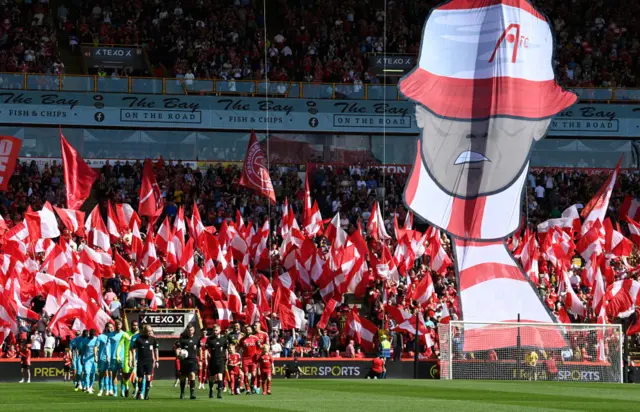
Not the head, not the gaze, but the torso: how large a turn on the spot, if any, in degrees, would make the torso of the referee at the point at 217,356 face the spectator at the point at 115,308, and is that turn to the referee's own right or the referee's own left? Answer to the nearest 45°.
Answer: approximately 180°

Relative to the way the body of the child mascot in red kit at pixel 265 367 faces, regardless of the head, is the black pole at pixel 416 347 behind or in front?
behind

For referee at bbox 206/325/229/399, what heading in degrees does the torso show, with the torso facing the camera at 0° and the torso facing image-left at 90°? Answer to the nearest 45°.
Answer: approximately 0°

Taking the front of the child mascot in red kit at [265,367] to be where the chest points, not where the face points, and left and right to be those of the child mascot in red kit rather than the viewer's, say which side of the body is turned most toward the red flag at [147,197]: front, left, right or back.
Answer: back

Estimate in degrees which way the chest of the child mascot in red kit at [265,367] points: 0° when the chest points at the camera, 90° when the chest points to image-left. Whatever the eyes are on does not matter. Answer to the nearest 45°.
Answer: approximately 0°

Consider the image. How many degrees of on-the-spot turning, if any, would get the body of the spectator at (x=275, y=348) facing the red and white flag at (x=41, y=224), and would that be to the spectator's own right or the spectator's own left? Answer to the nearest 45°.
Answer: approximately 90° to the spectator's own right
